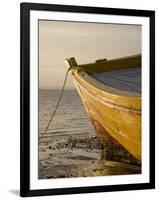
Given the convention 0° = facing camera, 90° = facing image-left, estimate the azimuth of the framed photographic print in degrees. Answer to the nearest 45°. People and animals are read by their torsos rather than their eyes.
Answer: approximately 315°
